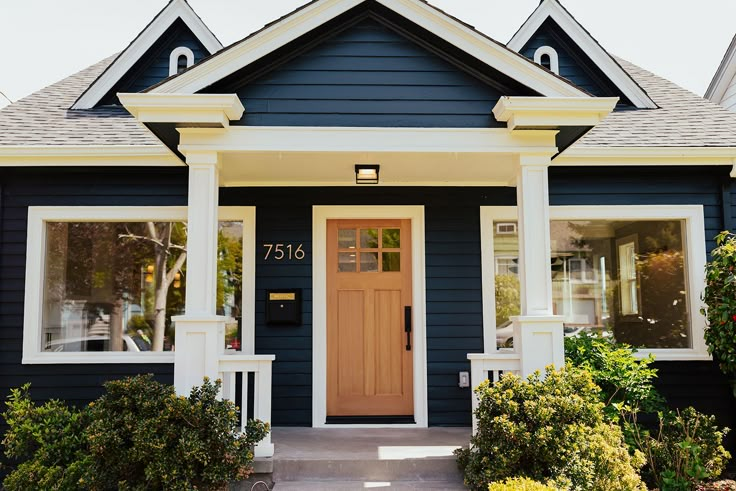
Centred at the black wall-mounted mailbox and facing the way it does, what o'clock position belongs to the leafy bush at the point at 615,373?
The leafy bush is roughly at 10 o'clock from the black wall-mounted mailbox.

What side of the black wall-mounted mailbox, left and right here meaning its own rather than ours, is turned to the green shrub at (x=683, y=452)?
left

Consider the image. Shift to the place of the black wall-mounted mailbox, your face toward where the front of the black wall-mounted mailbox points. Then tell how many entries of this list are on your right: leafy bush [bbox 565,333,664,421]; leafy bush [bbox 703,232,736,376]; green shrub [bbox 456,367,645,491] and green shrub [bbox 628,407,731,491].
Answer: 0

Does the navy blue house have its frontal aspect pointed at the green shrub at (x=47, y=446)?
no

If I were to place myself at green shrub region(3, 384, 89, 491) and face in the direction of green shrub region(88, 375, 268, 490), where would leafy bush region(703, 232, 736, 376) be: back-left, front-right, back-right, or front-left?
front-left

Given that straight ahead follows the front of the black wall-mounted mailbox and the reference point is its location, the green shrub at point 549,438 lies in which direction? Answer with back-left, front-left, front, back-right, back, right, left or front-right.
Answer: front-left

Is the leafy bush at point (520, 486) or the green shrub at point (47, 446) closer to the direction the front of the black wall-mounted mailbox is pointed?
the leafy bush

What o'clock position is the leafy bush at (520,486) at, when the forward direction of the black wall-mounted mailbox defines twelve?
The leafy bush is roughly at 11 o'clock from the black wall-mounted mailbox.

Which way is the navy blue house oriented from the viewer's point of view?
toward the camera
